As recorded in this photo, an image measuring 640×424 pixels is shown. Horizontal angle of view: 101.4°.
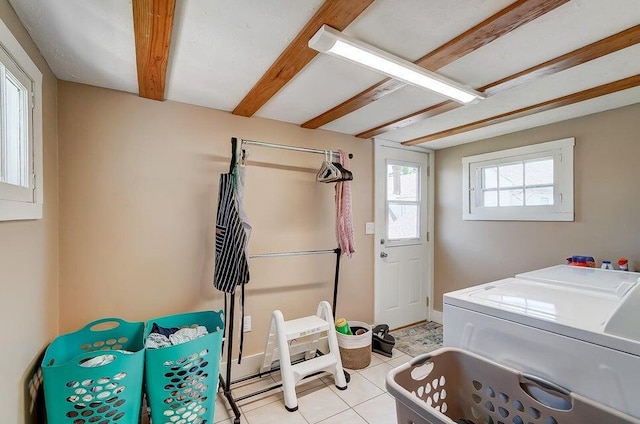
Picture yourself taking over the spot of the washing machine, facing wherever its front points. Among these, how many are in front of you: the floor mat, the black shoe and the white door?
3

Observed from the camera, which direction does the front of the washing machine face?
facing away from the viewer and to the left of the viewer

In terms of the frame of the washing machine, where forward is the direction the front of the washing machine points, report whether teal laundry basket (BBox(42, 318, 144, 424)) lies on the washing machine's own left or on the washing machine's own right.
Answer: on the washing machine's own left

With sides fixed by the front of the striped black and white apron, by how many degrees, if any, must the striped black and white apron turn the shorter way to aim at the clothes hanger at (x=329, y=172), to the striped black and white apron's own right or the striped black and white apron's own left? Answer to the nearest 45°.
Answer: approximately 135° to the striped black and white apron's own left

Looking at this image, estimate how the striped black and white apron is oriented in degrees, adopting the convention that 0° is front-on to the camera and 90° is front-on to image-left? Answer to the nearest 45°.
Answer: approximately 45°

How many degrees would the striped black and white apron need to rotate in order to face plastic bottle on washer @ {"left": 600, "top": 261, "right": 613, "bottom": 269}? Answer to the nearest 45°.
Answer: approximately 135° to its left

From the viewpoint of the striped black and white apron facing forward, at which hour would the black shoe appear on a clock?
The black shoe is roughly at 7 o'clock from the striped black and white apron.

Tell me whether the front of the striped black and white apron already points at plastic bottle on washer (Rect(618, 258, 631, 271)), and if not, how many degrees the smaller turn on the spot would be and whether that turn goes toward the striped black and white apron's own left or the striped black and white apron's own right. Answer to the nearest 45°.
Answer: approximately 135° to the striped black and white apron's own left

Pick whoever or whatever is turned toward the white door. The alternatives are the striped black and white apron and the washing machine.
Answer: the washing machine

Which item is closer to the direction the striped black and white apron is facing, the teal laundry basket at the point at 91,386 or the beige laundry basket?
the teal laundry basket

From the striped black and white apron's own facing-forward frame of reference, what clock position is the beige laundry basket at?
The beige laundry basket is roughly at 9 o'clock from the striped black and white apron.

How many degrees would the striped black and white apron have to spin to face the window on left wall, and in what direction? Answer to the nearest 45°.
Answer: approximately 45° to its right
